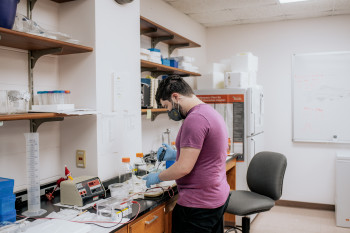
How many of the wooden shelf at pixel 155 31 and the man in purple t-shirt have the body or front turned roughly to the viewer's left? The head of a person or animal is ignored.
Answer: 1

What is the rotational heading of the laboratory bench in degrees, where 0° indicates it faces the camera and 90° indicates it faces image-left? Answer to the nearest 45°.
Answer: approximately 315°

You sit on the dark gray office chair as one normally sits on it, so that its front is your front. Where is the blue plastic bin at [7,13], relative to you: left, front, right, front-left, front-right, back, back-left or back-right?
front

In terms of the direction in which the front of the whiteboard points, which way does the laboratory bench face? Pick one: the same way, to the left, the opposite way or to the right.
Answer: to the left

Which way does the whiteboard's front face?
toward the camera

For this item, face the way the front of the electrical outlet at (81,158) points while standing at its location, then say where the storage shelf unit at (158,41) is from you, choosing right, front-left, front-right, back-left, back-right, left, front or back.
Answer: back-left

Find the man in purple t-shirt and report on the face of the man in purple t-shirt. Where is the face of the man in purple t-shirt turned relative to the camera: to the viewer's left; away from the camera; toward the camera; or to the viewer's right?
to the viewer's left

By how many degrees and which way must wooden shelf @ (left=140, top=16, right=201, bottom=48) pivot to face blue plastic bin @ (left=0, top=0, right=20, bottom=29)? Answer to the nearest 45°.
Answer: approximately 90° to its right

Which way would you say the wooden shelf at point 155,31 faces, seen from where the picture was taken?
facing the viewer and to the right of the viewer

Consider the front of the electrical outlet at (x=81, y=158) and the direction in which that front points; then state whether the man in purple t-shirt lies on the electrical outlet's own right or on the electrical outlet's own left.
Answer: on the electrical outlet's own left

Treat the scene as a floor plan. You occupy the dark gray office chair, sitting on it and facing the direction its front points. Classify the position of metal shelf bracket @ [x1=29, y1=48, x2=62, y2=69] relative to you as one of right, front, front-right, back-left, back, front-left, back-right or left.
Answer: front

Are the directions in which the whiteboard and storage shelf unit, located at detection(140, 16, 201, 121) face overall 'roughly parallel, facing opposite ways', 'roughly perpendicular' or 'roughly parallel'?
roughly perpendicular

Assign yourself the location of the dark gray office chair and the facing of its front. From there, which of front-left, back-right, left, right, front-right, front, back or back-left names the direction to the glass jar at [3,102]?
front

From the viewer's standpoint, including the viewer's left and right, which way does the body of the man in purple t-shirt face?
facing to the left of the viewer

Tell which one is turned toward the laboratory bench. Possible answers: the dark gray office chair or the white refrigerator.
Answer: the dark gray office chair

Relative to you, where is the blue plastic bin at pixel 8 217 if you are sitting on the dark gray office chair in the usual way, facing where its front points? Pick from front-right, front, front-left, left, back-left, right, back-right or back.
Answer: front
